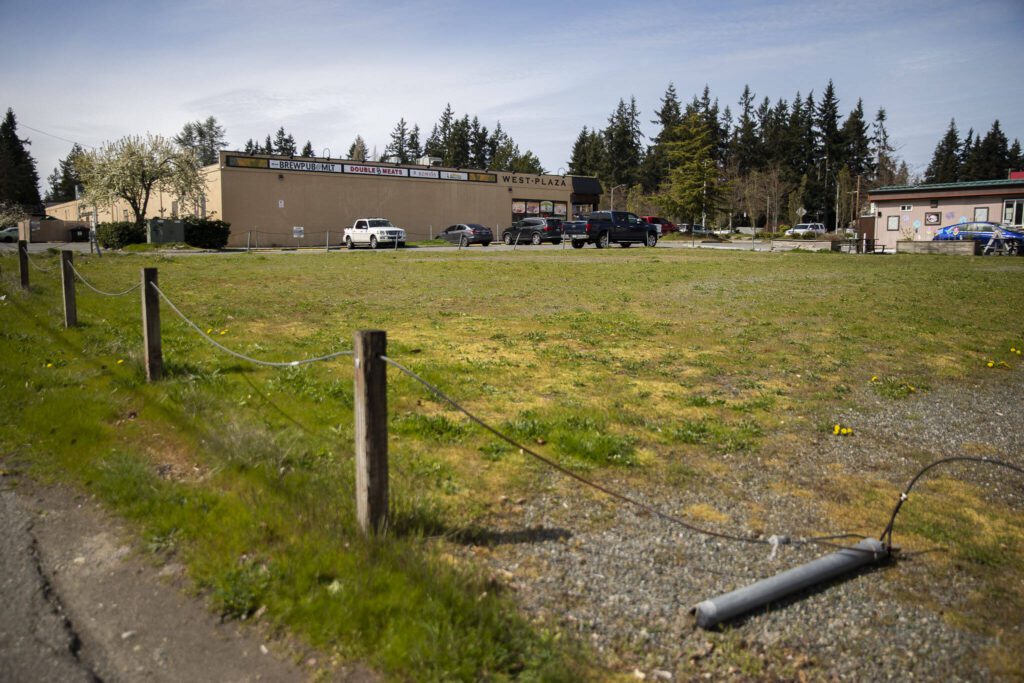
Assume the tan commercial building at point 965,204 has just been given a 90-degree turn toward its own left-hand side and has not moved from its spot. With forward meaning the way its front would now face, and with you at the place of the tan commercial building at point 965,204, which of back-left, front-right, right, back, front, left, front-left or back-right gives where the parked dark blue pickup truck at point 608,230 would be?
back-right

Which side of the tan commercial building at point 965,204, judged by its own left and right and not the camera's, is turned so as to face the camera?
front

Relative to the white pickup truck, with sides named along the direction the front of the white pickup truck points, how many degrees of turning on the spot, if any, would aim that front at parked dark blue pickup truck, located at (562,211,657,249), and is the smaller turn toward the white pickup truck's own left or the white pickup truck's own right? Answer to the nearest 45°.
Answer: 0° — it already faces it

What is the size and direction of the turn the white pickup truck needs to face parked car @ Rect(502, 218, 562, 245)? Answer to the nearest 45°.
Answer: approximately 45° to its left

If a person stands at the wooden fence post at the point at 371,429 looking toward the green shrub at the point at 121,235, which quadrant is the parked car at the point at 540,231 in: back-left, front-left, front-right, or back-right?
front-right

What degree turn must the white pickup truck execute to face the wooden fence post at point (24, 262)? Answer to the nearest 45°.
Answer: approximately 45° to its right
